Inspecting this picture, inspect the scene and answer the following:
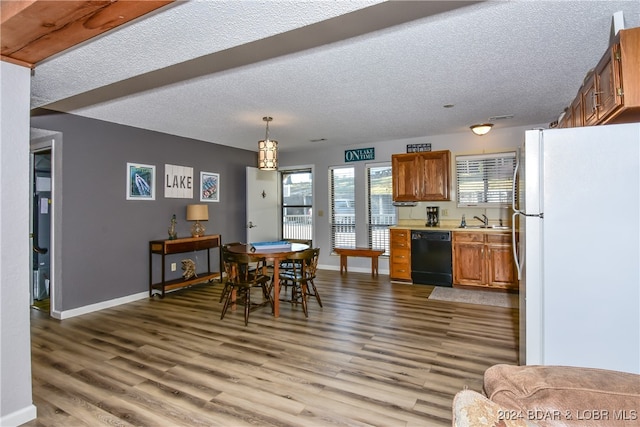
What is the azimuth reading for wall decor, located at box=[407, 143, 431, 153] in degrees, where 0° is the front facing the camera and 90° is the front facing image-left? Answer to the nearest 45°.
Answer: approximately 0°

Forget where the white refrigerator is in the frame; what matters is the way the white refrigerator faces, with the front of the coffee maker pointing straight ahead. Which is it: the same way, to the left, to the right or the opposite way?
to the right

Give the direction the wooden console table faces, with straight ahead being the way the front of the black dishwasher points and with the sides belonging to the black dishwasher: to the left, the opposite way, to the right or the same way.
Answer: to the left

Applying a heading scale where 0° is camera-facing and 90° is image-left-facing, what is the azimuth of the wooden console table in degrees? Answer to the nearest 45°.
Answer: approximately 315°

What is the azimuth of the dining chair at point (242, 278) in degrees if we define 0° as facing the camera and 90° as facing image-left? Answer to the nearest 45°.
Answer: approximately 225°

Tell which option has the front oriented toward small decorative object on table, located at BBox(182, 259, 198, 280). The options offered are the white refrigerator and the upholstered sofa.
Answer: the white refrigerator

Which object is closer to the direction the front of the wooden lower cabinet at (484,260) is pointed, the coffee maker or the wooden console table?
the wooden console table

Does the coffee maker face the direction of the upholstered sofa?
yes

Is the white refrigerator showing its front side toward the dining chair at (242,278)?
yes

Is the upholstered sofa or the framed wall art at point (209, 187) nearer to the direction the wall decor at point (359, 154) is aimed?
the upholstered sofa
